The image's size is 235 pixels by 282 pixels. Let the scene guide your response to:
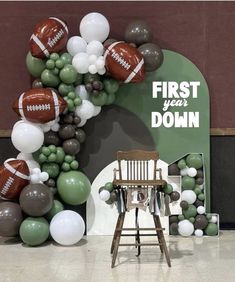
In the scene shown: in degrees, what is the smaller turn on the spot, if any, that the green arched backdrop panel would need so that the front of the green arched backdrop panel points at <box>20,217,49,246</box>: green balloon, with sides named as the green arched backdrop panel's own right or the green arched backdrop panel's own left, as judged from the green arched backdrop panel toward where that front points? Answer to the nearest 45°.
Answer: approximately 45° to the green arched backdrop panel's own right

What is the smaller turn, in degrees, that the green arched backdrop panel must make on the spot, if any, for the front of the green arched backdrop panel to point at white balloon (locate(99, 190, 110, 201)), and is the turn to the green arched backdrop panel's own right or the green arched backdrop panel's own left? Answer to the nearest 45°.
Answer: approximately 45° to the green arched backdrop panel's own right

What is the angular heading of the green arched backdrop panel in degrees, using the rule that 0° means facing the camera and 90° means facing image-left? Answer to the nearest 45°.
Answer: approximately 0°

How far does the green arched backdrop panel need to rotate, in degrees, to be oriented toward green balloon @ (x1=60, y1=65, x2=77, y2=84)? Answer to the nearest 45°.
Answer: approximately 45° to its right

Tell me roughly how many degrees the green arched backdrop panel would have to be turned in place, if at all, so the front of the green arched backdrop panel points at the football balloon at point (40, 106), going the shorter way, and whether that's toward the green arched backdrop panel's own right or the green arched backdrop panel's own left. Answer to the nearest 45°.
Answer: approximately 45° to the green arched backdrop panel's own right

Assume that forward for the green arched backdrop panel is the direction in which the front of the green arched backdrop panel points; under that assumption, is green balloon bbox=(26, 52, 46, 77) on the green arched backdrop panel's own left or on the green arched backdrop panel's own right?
on the green arched backdrop panel's own right

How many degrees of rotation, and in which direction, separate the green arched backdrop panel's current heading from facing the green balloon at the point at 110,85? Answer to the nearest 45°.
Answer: approximately 45° to its right

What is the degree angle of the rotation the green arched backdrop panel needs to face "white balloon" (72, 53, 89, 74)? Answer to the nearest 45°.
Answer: approximately 45° to its right
